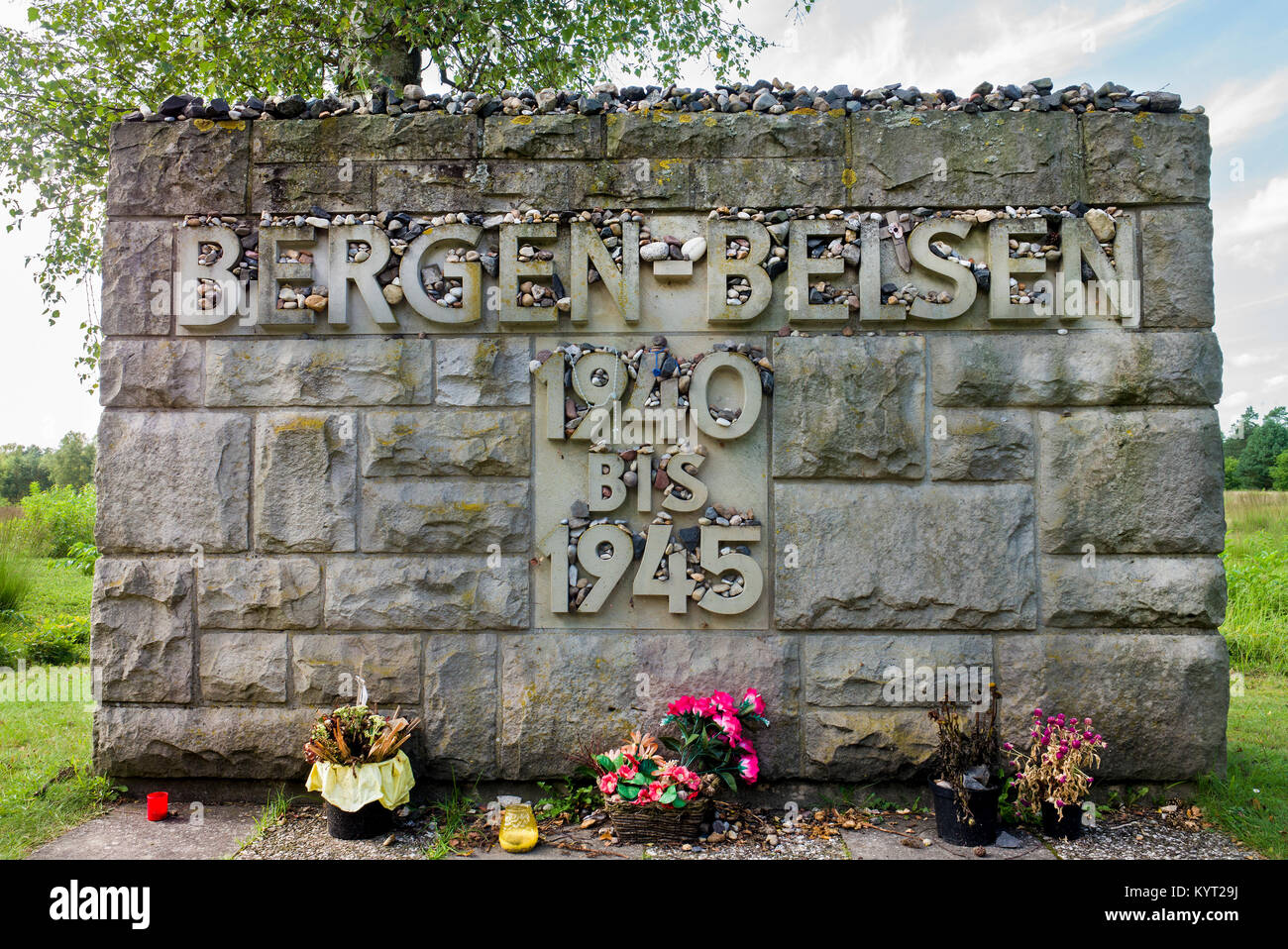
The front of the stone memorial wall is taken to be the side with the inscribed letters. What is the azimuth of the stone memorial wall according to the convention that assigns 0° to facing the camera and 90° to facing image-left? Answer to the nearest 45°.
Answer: approximately 0°

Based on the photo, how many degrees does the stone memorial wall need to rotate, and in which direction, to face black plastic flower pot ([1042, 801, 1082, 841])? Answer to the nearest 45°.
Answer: approximately 90° to its left

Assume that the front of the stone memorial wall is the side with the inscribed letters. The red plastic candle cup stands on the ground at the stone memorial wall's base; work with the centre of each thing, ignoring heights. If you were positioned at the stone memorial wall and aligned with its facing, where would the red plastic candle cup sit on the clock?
The red plastic candle cup is roughly at 3 o'clock from the stone memorial wall.
